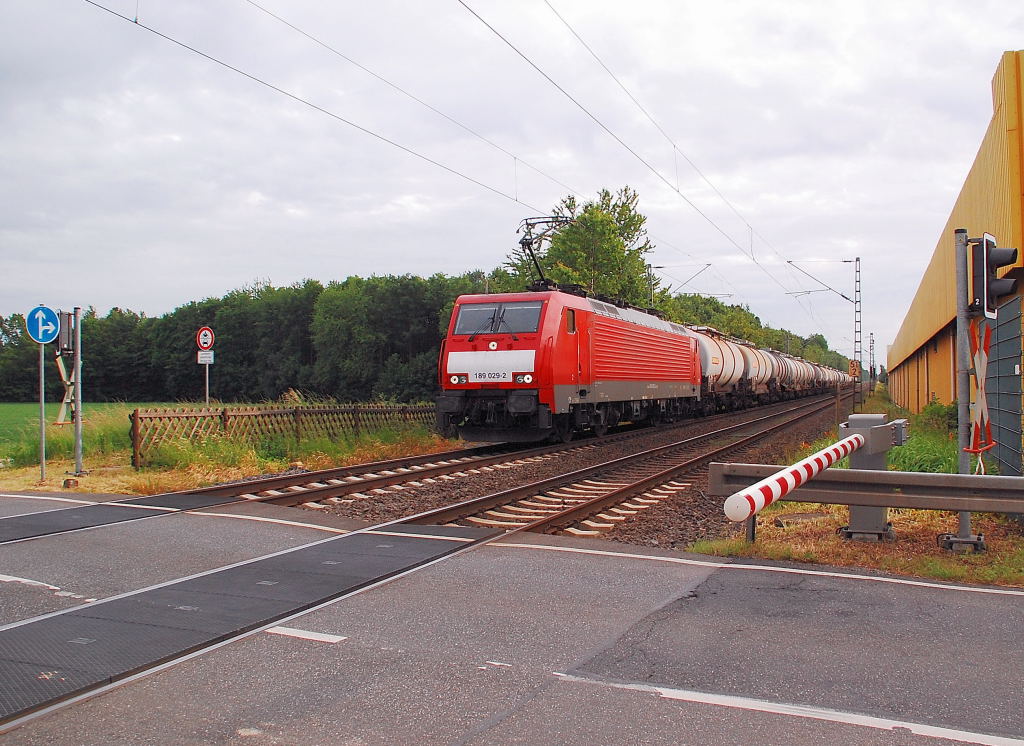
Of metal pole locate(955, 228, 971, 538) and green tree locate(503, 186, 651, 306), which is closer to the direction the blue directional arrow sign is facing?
the metal pole

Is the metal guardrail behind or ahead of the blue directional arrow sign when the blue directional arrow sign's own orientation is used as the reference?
ahead

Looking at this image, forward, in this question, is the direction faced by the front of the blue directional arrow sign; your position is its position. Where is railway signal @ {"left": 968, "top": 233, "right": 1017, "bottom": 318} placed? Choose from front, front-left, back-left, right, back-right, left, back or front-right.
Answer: front-left

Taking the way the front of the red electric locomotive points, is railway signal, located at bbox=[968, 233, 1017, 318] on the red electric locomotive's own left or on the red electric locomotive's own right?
on the red electric locomotive's own left

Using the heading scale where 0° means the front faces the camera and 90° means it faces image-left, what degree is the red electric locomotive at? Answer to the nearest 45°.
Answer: approximately 45°

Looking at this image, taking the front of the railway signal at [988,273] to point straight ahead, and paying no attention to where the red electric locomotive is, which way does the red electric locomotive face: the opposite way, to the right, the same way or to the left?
to the right

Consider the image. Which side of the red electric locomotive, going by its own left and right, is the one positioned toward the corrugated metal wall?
left

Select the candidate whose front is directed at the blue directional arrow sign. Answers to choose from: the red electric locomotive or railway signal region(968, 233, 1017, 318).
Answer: the red electric locomotive

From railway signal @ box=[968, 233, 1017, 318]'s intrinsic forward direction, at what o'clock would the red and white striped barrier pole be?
The red and white striped barrier pole is roughly at 4 o'clock from the railway signal.

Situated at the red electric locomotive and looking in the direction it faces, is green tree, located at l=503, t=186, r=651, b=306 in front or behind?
behind
